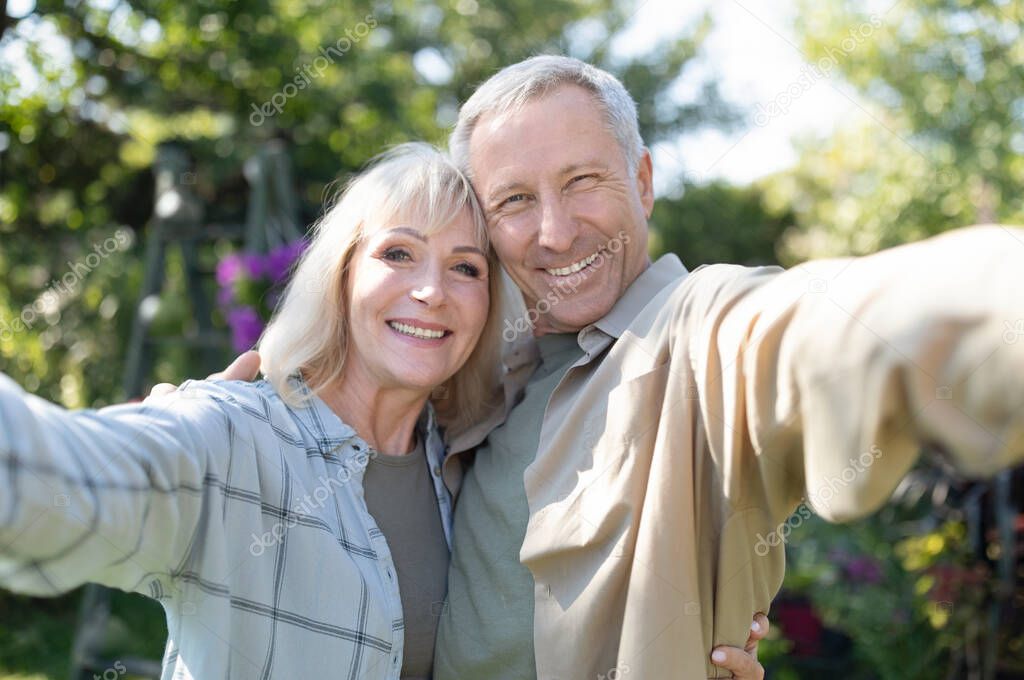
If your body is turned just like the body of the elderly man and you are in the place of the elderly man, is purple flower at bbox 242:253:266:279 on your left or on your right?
on your right

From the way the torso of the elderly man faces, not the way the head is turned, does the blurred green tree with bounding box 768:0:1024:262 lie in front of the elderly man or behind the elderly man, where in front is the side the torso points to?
behind

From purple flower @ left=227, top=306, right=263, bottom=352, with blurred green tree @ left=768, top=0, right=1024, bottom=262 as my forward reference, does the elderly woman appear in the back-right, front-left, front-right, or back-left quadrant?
back-right

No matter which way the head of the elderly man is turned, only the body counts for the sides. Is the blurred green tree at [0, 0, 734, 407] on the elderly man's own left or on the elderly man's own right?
on the elderly man's own right

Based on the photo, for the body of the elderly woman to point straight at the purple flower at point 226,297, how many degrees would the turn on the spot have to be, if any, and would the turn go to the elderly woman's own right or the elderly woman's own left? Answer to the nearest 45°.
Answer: approximately 135° to the elderly woman's own left

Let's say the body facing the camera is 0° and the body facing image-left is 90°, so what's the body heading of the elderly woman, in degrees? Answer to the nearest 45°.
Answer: approximately 315°
